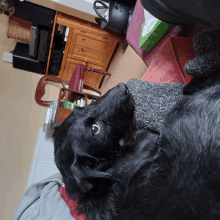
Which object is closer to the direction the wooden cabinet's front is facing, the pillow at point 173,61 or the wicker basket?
the pillow

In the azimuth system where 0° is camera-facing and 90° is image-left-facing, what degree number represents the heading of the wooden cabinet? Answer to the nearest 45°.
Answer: approximately 0°

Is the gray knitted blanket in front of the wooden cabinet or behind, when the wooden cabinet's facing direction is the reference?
in front

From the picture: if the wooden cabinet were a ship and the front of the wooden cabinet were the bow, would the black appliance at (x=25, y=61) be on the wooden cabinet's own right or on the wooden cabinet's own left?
on the wooden cabinet's own right

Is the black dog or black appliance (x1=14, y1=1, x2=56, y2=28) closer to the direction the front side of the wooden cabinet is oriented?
the black dog

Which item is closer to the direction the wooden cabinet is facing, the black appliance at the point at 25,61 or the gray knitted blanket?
the gray knitted blanket

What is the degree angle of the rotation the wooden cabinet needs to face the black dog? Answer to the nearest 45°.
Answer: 0° — it already faces it
